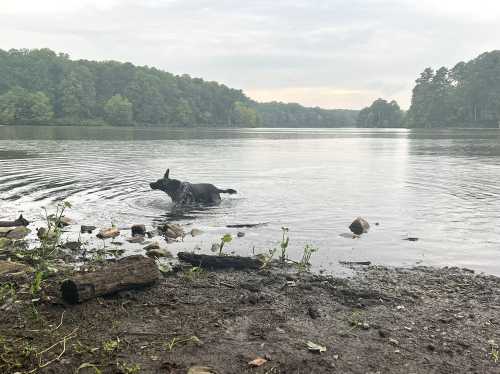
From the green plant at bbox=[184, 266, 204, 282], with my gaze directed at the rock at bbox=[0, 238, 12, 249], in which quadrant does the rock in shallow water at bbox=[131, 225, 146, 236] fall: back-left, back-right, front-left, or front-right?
front-right

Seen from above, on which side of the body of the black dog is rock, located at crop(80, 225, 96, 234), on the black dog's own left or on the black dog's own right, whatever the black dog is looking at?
on the black dog's own left

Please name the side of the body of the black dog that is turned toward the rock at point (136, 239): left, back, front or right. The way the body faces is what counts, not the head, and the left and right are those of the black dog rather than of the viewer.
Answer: left

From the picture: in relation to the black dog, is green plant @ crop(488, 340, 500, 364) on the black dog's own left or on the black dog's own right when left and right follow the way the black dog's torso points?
on the black dog's own left

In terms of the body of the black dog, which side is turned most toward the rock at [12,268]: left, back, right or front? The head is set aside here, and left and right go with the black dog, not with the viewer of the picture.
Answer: left

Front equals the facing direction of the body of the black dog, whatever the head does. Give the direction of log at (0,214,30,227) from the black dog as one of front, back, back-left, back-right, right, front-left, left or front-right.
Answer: front-left

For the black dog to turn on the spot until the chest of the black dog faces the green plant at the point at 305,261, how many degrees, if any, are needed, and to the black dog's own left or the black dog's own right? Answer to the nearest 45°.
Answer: approximately 90° to the black dog's own left

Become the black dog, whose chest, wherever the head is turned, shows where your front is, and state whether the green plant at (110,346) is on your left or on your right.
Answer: on your left

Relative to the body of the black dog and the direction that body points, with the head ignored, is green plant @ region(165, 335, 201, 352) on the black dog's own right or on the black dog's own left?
on the black dog's own left

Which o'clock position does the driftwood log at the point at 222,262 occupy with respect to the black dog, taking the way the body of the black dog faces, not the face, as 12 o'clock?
The driftwood log is roughly at 9 o'clock from the black dog.

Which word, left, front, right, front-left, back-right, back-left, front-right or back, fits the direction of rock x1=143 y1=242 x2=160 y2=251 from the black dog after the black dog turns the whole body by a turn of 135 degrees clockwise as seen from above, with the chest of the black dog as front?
back-right

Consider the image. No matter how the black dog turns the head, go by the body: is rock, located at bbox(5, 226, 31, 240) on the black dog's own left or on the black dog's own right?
on the black dog's own left

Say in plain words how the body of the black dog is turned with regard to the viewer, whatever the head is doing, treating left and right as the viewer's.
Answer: facing to the left of the viewer

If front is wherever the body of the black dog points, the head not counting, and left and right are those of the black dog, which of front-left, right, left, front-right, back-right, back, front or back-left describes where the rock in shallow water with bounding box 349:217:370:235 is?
back-left

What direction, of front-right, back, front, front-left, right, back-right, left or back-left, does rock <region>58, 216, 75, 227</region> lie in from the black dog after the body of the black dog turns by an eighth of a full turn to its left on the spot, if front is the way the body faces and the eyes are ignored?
front
